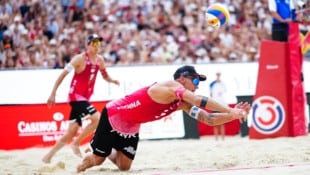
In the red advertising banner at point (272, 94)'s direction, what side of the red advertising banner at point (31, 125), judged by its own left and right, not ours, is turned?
left

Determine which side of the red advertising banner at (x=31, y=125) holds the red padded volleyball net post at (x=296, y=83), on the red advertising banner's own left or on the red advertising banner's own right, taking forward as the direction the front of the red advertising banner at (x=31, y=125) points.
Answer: on the red advertising banner's own left

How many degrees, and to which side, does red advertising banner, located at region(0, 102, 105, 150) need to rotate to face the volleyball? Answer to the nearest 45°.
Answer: approximately 45° to its left

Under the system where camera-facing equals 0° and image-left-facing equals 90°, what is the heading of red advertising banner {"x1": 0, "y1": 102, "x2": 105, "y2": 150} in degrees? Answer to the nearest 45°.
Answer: approximately 0°
